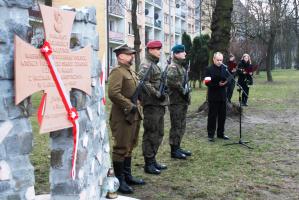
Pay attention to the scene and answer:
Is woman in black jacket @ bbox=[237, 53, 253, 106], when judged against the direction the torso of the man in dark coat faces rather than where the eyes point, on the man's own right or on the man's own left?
on the man's own left

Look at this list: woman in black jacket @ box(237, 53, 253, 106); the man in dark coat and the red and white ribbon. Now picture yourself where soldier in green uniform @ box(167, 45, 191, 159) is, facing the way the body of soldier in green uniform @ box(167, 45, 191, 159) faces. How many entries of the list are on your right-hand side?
1

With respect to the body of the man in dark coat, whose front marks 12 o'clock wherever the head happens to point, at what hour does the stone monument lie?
The stone monument is roughly at 2 o'clock from the man in dark coat.

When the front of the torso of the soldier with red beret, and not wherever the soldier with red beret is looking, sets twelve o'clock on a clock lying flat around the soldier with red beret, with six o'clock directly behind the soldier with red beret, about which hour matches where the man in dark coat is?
The man in dark coat is roughly at 10 o'clock from the soldier with red beret.

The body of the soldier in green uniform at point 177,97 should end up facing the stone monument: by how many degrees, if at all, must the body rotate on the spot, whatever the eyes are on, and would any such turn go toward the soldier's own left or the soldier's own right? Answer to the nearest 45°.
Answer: approximately 90° to the soldier's own right

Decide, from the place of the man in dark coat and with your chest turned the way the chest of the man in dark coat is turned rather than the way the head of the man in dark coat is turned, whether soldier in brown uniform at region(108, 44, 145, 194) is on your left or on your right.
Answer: on your right
